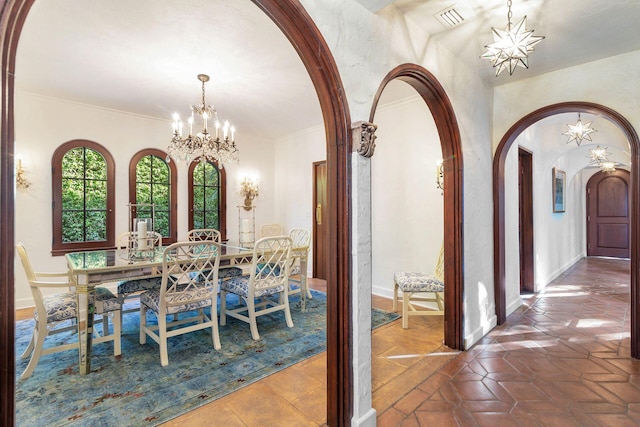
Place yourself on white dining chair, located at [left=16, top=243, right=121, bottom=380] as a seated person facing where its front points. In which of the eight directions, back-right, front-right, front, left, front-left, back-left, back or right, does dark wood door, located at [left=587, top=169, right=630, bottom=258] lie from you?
front

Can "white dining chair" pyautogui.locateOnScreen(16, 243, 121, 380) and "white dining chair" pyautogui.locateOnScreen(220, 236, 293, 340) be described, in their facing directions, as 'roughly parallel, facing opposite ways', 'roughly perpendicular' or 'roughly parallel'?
roughly perpendicular

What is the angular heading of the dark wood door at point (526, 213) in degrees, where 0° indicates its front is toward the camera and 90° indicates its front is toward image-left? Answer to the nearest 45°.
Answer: approximately 270°

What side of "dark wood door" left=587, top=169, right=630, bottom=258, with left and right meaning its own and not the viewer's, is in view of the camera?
front

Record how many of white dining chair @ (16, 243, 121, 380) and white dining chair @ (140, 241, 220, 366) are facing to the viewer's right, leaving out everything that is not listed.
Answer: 1

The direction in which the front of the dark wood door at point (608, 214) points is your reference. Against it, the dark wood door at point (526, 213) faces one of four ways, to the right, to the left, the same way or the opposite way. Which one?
to the left

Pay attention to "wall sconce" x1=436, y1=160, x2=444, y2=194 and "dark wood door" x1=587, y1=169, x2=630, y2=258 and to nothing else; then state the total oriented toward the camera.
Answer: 2

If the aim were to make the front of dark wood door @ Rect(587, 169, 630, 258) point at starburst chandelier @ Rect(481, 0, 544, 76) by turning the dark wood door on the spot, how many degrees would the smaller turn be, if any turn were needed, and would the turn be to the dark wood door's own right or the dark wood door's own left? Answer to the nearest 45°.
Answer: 0° — it already faces it

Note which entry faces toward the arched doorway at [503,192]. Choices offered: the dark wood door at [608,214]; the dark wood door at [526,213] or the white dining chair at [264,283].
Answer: the dark wood door at [608,214]

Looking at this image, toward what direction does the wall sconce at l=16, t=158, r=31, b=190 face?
toward the camera

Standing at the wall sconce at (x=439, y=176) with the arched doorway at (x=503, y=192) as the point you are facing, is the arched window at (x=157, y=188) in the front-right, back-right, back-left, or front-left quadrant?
back-right
